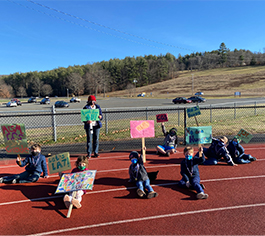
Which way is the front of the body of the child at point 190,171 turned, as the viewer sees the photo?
toward the camera

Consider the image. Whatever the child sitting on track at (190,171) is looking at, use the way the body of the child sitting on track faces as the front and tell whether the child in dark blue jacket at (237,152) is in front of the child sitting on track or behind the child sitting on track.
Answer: behind

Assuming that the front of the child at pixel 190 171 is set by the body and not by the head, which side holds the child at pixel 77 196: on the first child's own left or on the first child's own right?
on the first child's own right

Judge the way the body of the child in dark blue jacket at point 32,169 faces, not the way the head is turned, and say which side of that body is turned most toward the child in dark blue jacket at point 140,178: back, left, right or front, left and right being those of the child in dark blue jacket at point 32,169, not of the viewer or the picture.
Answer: left

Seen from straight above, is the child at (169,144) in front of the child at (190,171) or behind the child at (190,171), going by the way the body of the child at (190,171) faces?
behind

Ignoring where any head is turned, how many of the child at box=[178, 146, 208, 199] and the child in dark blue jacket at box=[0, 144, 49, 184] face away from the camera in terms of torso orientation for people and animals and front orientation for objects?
0

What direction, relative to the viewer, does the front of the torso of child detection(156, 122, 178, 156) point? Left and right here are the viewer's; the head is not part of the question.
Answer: facing the viewer and to the left of the viewer

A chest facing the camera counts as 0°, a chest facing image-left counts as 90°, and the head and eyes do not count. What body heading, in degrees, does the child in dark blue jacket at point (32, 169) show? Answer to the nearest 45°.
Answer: approximately 45°
